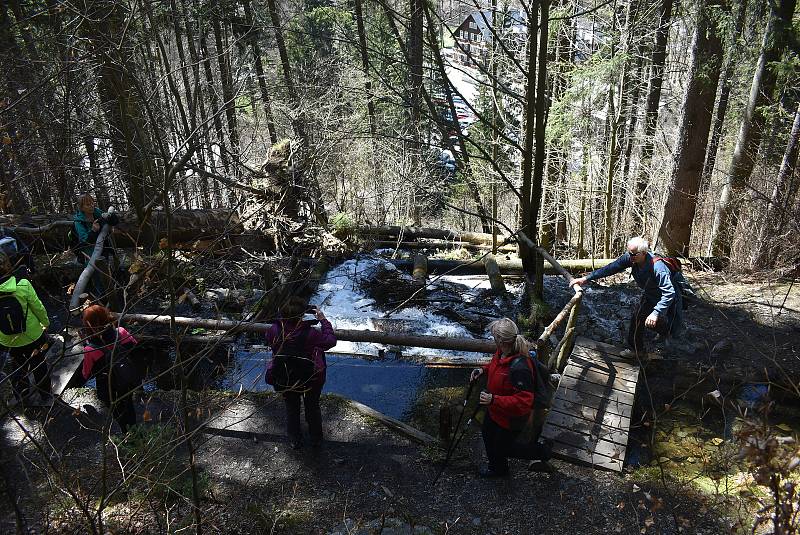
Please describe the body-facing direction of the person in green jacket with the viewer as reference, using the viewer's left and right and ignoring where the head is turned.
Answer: facing away from the viewer and to the right of the viewer

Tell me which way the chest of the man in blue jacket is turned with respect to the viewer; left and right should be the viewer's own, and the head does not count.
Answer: facing the viewer and to the left of the viewer

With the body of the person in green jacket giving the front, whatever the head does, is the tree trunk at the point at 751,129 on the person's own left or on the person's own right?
on the person's own right

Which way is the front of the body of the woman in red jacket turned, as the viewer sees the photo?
to the viewer's left

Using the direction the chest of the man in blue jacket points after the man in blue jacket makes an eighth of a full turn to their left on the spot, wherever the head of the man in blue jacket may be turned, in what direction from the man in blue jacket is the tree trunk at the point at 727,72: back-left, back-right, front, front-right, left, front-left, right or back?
back

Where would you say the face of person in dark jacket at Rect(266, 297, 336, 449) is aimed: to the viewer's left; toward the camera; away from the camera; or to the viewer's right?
away from the camera

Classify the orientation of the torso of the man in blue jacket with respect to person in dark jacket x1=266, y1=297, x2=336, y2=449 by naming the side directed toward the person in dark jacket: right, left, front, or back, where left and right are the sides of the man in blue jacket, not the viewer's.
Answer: front

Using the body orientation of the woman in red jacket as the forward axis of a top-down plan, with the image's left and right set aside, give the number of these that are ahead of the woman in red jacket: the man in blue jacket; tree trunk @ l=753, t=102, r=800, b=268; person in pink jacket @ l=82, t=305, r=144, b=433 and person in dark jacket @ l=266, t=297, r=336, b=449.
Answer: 2

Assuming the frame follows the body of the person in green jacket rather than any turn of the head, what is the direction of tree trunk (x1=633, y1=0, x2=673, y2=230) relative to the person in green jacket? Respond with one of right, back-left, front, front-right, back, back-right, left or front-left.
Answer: front-right

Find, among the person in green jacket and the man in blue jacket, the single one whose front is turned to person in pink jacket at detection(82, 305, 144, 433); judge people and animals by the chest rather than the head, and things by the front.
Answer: the man in blue jacket

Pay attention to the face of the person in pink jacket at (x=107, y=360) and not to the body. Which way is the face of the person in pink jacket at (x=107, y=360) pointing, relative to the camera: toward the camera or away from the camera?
away from the camera

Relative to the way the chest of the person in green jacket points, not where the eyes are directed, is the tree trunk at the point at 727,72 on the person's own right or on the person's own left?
on the person's own right

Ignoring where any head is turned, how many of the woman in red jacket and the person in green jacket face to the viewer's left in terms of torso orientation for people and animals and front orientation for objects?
1

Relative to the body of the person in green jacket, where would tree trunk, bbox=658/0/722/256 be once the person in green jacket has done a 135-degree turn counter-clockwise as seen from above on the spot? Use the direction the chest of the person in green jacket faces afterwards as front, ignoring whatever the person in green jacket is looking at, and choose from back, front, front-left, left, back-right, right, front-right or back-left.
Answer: back
